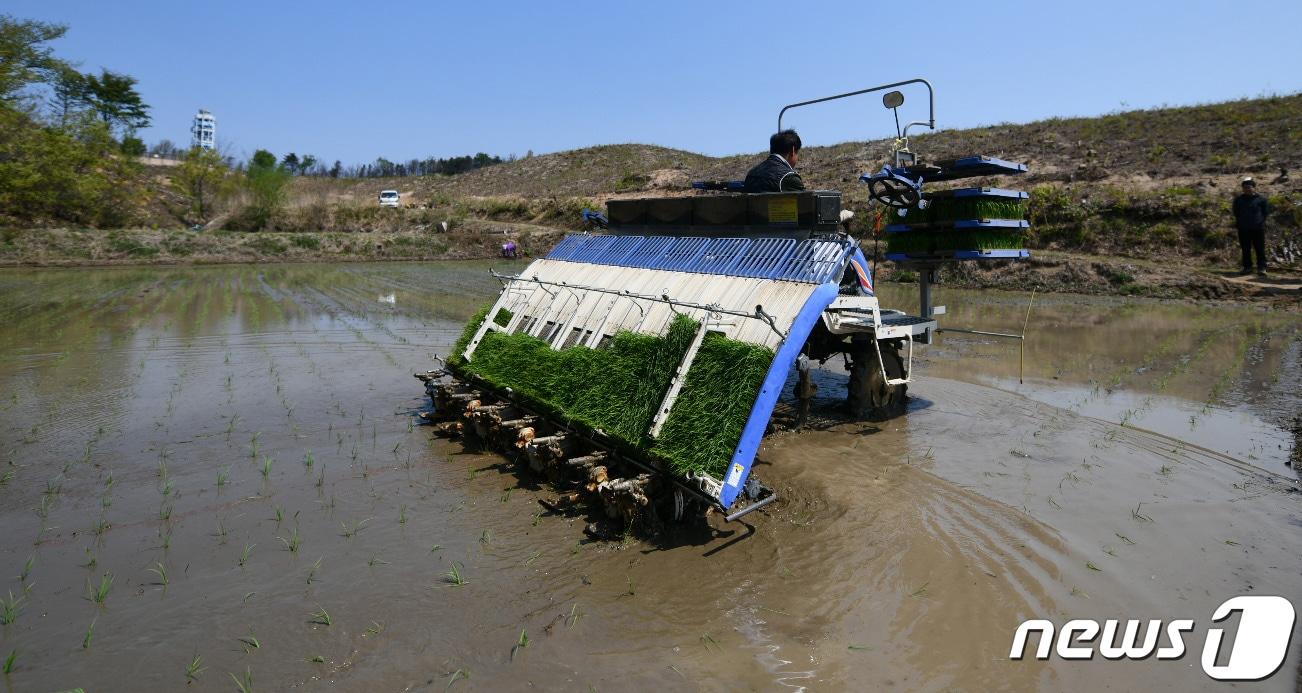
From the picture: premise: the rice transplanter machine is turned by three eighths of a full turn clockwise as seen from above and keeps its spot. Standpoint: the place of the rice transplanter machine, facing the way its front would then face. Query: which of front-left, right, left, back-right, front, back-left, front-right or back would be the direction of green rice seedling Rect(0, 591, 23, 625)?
front-right

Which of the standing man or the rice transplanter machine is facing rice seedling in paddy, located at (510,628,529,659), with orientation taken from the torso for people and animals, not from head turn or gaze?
the standing man

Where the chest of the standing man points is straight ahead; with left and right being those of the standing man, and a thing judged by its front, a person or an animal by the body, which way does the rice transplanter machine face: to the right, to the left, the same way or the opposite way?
the opposite way

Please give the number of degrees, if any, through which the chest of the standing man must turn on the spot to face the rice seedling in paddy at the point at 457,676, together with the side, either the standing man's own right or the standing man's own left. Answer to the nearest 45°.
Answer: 0° — they already face it

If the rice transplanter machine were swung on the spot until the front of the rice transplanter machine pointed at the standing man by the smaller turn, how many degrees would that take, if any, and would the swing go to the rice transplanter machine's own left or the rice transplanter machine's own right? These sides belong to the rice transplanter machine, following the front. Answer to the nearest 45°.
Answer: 0° — it already faces them

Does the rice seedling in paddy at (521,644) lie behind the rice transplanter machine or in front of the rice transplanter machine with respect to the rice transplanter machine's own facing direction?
behind

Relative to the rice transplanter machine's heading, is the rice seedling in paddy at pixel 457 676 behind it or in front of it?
behind

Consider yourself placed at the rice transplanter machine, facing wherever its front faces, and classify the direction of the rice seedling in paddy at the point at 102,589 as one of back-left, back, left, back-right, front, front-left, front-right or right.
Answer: back

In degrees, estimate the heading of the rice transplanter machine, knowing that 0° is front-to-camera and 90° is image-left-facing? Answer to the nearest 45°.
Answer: approximately 225°

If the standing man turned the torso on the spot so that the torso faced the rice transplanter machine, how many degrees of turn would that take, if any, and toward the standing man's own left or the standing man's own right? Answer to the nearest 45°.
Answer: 0° — they already face it

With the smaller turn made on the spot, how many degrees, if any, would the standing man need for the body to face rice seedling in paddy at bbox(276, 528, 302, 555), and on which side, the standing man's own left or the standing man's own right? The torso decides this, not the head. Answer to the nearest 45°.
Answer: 0° — they already face it

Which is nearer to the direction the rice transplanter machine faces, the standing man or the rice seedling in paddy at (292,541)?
the standing man

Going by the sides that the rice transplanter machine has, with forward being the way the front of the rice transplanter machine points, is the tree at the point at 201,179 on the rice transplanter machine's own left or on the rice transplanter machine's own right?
on the rice transplanter machine's own left
